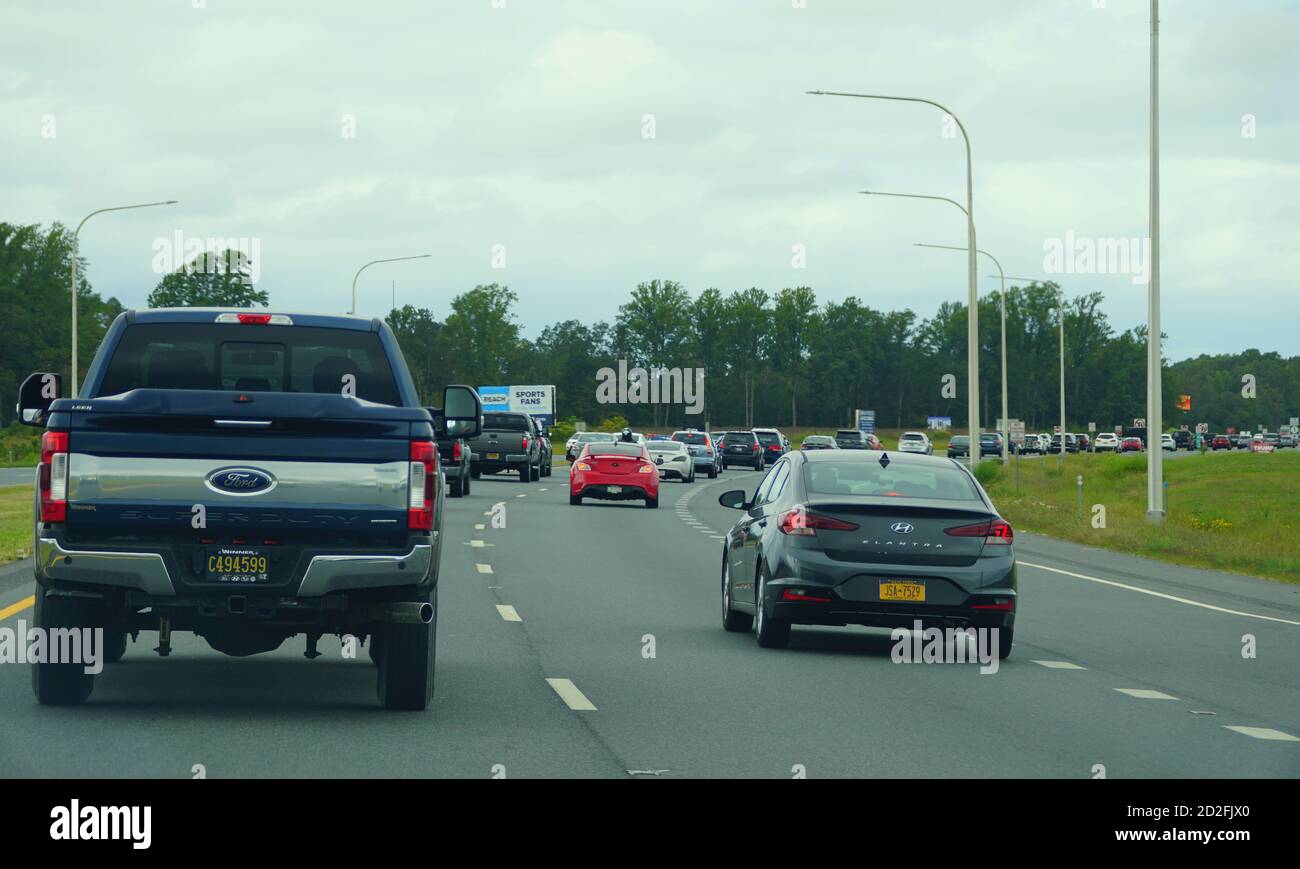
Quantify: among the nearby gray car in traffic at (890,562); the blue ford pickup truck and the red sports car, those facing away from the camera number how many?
3

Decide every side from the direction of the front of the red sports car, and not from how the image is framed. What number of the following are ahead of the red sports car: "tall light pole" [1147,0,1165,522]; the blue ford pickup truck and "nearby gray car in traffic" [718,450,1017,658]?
0

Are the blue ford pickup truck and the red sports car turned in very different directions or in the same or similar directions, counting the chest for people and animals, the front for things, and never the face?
same or similar directions

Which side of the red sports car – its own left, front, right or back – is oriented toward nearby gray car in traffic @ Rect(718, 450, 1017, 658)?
back

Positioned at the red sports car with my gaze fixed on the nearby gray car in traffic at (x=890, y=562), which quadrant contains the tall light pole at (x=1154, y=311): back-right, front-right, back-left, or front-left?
front-left

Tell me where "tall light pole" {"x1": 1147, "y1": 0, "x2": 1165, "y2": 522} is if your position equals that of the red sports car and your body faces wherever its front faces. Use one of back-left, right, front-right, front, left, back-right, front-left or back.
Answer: back-right

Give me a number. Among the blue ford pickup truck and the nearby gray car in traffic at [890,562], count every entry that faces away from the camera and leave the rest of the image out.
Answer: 2

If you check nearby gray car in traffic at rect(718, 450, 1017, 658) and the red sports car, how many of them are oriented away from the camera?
2

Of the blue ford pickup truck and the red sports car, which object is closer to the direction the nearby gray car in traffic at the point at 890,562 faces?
the red sports car

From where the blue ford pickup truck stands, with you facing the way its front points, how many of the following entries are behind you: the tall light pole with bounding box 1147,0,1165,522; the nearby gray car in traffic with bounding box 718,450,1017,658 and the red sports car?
0

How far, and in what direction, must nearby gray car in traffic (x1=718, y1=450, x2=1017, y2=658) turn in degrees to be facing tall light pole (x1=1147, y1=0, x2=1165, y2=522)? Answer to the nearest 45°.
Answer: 0° — it already faces it

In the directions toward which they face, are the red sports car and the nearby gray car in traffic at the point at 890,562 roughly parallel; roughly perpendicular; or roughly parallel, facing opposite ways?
roughly parallel

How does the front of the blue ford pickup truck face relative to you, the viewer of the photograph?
facing away from the viewer

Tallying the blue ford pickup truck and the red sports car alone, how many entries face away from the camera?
2

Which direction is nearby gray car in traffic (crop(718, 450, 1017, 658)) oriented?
away from the camera

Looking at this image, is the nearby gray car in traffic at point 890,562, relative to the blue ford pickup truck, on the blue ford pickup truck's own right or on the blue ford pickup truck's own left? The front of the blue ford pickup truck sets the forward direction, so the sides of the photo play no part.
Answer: on the blue ford pickup truck's own right

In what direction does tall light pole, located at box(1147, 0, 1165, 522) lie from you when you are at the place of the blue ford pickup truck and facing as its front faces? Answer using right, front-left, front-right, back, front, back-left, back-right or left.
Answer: front-right

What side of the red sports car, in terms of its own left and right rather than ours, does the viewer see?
back
